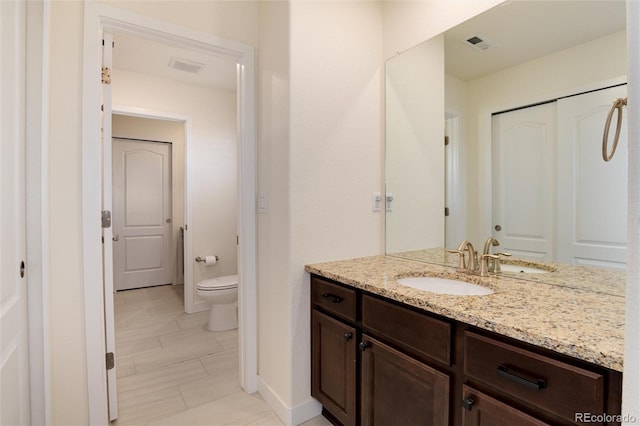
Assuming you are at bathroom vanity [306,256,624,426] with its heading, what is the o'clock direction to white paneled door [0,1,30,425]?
The white paneled door is roughly at 1 o'clock from the bathroom vanity.

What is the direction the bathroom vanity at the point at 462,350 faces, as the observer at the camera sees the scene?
facing the viewer and to the left of the viewer

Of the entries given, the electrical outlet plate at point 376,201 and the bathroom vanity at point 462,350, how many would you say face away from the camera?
0

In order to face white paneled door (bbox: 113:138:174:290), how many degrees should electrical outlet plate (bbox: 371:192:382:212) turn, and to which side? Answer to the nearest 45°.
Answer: approximately 180°

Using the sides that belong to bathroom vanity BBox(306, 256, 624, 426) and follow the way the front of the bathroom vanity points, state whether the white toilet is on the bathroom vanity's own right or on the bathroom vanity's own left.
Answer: on the bathroom vanity's own right

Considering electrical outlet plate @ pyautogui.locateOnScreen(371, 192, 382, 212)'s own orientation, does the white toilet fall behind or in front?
behind

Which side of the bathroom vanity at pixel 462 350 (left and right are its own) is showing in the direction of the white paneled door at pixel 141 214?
right

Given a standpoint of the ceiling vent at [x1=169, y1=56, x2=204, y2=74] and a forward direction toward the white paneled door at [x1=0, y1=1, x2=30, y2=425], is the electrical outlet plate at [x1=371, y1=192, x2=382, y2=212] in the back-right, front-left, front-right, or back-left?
front-left

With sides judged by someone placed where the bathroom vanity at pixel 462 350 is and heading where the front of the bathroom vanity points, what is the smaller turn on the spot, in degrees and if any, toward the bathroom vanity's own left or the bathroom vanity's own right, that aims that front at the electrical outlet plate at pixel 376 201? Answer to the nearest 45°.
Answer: approximately 90° to the bathroom vanity's own right

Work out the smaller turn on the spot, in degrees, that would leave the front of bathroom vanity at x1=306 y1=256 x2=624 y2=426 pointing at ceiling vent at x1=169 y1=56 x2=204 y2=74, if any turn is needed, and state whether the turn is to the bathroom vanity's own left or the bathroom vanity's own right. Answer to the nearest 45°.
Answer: approximately 90° to the bathroom vanity's own right

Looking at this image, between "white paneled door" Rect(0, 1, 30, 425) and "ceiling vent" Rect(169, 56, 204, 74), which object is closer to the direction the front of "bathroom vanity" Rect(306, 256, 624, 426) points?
the white paneled door

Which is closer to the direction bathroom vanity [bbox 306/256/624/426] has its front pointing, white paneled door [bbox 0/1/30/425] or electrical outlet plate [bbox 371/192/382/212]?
the white paneled door

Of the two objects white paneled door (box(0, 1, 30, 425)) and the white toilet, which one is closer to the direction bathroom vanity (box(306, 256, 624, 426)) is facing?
the white paneled door
